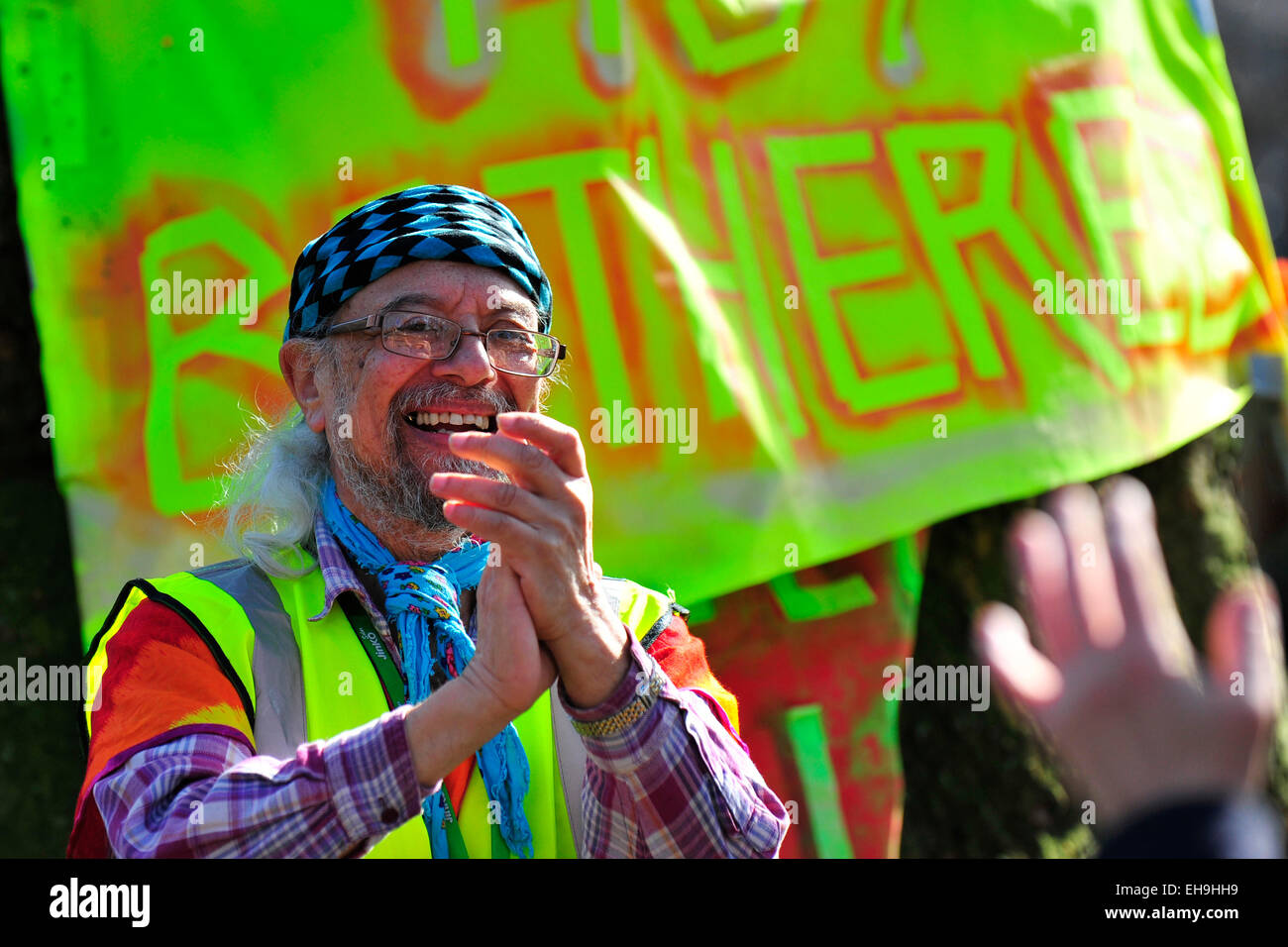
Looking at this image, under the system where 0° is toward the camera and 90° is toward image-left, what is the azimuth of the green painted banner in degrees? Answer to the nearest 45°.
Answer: approximately 0°

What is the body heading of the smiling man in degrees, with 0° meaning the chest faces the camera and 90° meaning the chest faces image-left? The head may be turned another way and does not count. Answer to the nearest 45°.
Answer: approximately 315°

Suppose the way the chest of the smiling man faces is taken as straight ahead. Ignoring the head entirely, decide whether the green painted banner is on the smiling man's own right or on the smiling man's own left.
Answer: on the smiling man's own left
